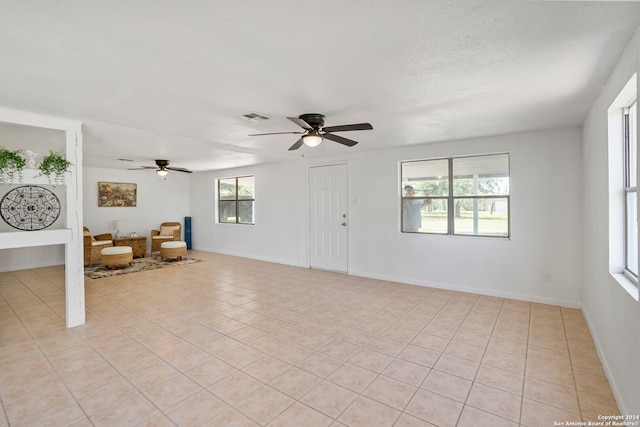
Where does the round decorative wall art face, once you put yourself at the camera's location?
facing the viewer

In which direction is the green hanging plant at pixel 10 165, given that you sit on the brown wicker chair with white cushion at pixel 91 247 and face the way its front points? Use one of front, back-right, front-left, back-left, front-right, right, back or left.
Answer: front-right

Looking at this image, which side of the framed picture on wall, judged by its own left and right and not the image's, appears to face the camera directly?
front

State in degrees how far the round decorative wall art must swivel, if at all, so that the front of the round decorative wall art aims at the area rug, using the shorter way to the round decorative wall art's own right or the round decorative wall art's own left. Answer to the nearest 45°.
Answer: approximately 135° to the round decorative wall art's own left

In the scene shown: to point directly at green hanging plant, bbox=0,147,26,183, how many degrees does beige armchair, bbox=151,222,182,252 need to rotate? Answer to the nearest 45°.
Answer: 0° — it already faces it

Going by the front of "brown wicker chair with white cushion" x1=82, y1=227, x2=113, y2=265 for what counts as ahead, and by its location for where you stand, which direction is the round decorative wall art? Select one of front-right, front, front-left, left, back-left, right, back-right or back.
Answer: front-right

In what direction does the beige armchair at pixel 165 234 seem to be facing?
toward the camera

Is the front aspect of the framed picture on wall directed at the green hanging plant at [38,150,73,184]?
yes

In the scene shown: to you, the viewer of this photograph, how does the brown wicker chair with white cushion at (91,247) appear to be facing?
facing the viewer and to the right of the viewer
